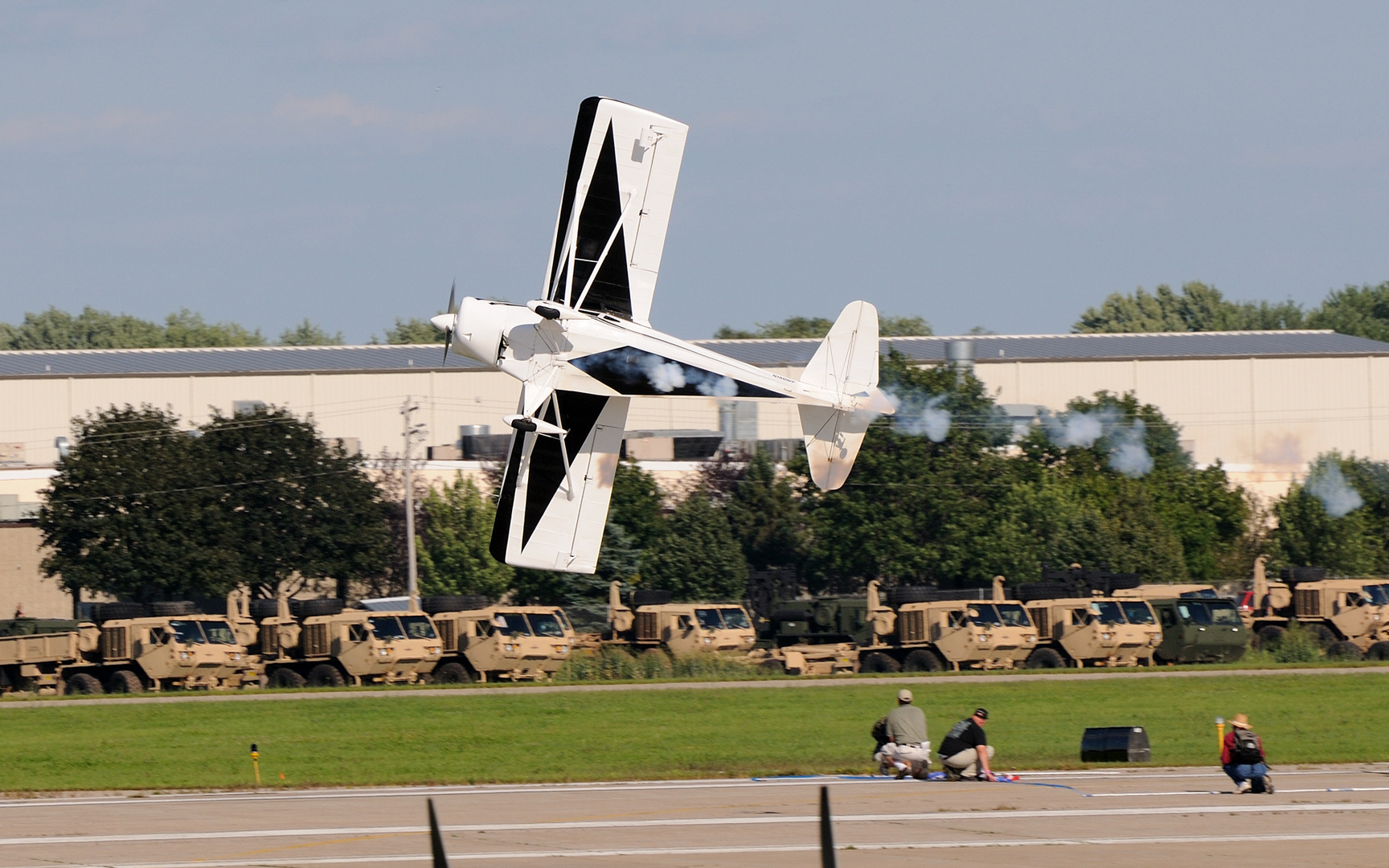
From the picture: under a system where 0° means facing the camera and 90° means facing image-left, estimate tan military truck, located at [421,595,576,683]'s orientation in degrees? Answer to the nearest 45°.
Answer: approximately 315°

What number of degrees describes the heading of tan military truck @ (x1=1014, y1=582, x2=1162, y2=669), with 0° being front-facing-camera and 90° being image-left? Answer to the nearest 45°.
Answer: approximately 315°

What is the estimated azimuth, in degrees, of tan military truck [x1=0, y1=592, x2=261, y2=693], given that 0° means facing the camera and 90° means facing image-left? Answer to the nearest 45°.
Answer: approximately 315°

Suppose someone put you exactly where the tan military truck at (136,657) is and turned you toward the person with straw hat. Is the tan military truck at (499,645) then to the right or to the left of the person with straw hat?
left

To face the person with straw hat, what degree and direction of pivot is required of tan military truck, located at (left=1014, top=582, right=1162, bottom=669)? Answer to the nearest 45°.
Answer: approximately 45° to its right
